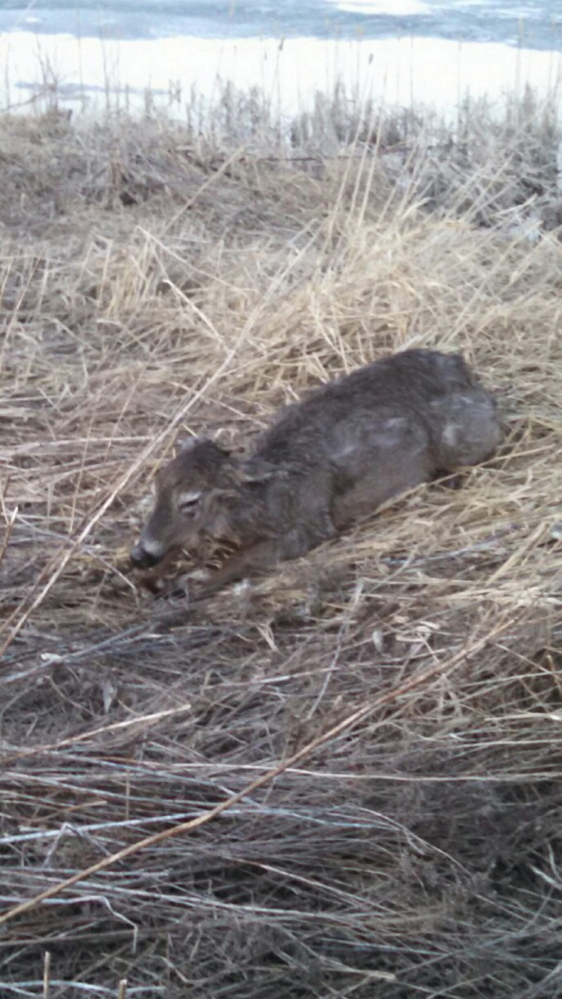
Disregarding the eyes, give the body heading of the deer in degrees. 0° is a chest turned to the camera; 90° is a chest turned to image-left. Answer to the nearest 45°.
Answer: approximately 45°
